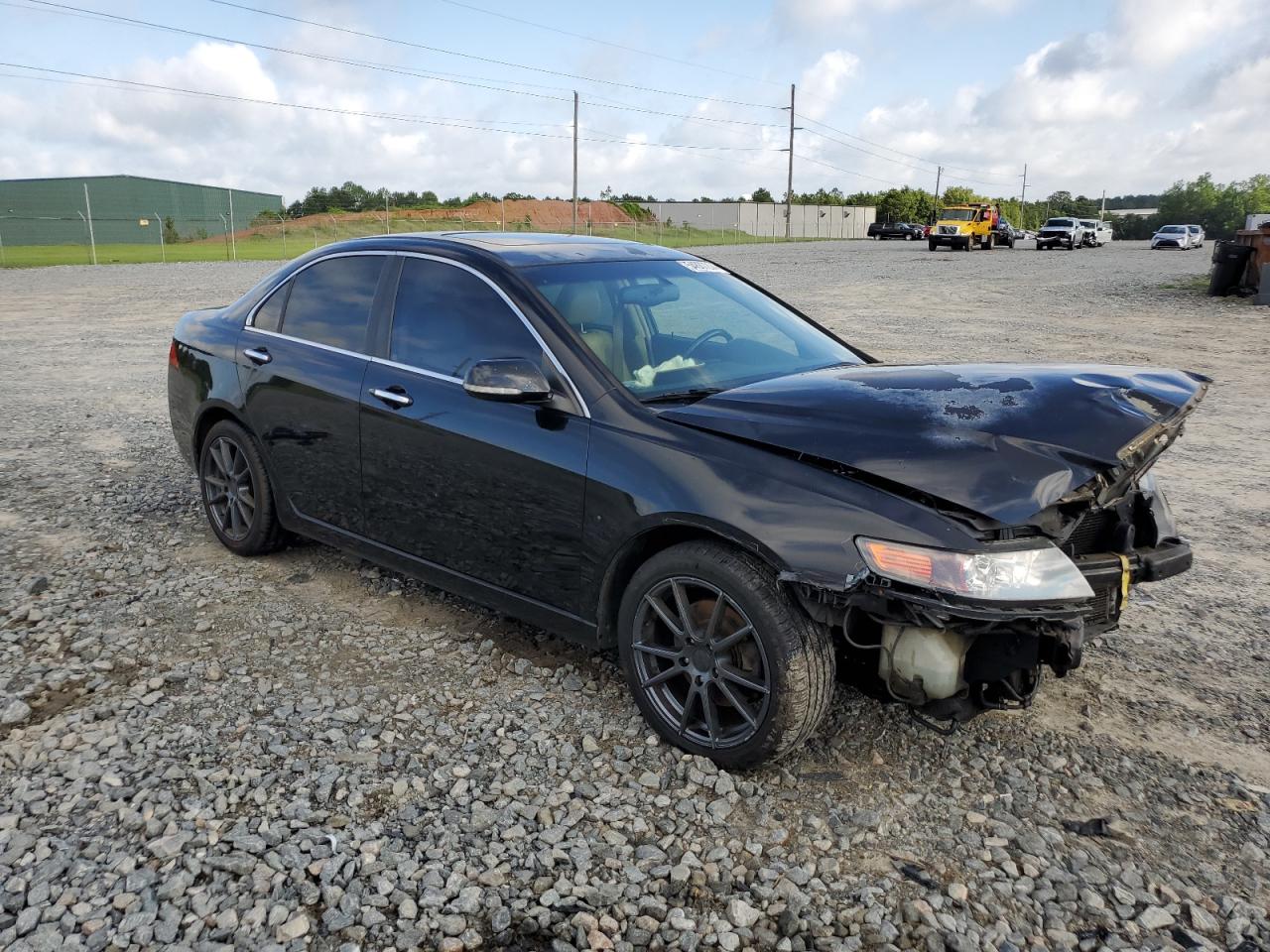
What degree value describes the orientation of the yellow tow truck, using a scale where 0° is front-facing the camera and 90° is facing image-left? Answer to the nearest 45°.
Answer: approximately 45°

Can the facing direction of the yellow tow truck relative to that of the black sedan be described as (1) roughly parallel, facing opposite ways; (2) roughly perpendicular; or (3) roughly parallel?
roughly perpendicular

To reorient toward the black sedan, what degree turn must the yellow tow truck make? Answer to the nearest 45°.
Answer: approximately 45° to its left

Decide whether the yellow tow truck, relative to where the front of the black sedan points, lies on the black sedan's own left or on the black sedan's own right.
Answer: on the black sedan's own left

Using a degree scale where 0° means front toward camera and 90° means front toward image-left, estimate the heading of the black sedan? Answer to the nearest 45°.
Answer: approximately 315°

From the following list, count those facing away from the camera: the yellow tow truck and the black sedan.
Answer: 0
